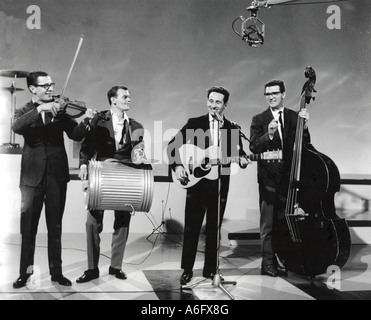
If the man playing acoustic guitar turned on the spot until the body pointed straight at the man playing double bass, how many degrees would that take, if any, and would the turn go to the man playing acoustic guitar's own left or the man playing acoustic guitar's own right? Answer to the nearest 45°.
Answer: approximately 135° to the man playing acoustic guitar's own left

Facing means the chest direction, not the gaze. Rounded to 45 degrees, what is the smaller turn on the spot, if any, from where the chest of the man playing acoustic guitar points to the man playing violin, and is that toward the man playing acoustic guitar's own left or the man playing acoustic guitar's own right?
approximately 90° to the man playing acoustic guitar's own right

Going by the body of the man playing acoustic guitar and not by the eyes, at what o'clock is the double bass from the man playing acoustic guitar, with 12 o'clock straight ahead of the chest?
The double bass is roughly at 9 o'clock from the man playing acoustic guitar.

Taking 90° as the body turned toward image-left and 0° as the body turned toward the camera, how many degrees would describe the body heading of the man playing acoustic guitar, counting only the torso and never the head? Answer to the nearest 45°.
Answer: approximately 0°
